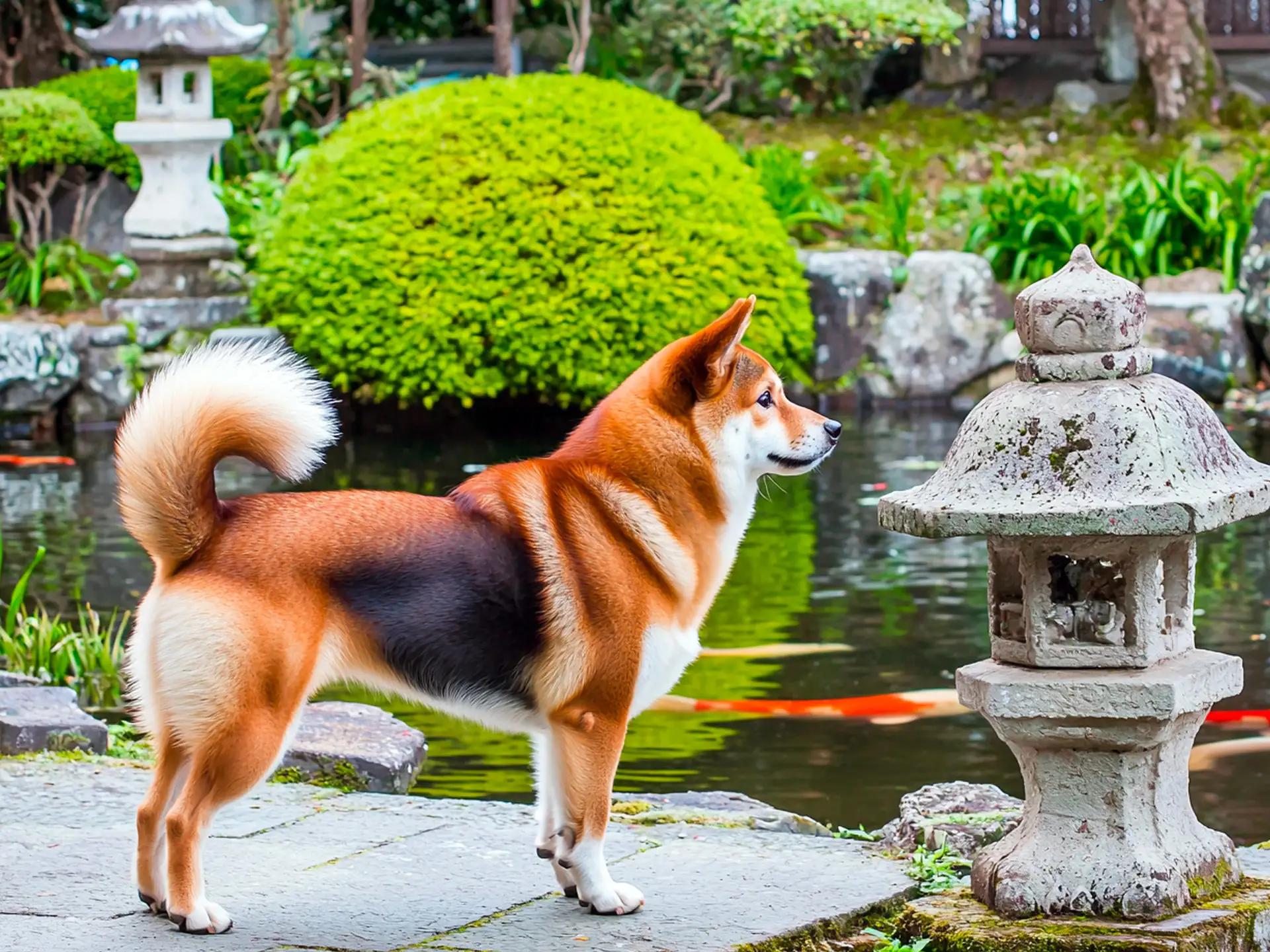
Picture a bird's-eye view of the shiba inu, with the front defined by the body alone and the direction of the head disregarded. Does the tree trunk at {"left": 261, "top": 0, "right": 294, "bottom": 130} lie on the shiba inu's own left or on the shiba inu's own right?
on the shiba inu's own left

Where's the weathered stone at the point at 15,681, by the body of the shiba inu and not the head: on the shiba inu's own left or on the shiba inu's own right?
on the shiba inu's own left

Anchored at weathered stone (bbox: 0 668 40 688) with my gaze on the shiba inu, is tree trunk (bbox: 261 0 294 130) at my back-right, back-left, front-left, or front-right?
back-left

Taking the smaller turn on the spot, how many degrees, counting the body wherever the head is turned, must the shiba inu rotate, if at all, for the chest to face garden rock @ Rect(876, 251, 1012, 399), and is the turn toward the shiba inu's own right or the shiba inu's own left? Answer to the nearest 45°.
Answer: approximately 90° to the shiba inu's own left

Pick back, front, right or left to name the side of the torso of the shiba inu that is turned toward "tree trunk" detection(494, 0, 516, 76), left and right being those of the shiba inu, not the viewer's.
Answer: left

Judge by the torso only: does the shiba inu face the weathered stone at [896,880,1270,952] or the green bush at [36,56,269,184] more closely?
the weathered stone

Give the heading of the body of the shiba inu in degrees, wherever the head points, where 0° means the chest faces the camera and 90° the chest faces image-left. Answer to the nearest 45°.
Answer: approximately 270°
